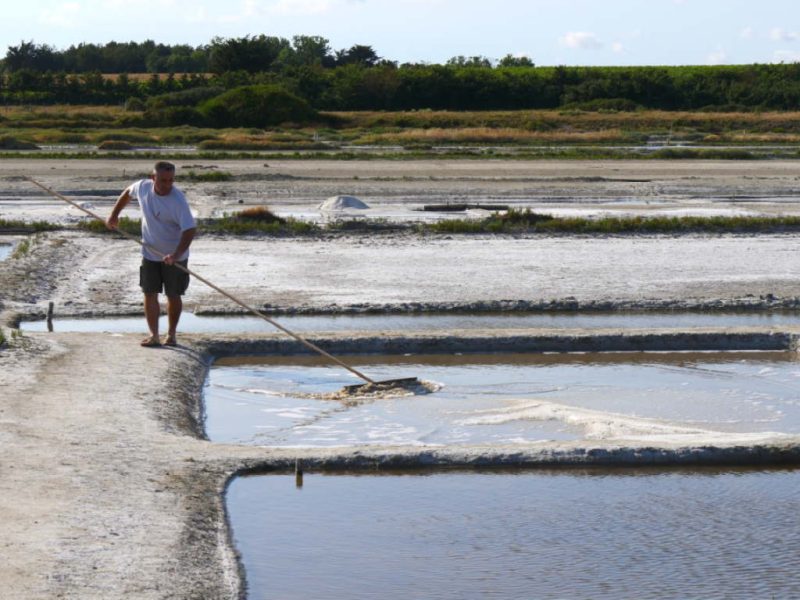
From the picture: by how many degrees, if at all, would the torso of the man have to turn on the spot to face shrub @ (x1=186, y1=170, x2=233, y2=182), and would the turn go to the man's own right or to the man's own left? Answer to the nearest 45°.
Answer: approximately 180°

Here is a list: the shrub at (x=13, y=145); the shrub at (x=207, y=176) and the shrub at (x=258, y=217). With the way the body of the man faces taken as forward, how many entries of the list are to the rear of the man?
3

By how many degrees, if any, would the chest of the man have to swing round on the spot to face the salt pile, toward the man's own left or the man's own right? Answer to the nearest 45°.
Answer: approximately 180°

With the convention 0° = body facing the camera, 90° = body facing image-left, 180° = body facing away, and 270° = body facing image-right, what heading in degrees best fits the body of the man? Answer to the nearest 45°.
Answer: approximately 0°

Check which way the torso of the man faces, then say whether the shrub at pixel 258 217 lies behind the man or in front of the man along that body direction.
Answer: behind

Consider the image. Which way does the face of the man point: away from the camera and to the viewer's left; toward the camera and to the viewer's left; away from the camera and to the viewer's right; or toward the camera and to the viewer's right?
toward the camera and to the viewer's right

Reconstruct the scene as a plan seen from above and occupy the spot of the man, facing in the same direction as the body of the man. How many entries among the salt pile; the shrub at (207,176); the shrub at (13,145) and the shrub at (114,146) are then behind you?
4

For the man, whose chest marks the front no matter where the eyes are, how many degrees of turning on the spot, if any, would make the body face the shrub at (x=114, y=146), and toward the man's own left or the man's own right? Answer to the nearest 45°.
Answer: approximately 180°

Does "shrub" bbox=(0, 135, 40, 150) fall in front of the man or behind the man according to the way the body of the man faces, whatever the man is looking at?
behind

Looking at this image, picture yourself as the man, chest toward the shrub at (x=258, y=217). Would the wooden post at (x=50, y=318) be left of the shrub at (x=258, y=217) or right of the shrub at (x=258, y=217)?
left
